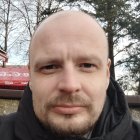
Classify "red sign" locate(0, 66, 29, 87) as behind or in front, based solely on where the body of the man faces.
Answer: behind

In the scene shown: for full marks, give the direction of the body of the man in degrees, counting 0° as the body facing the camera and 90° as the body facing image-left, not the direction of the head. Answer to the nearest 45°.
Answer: approximately 0°

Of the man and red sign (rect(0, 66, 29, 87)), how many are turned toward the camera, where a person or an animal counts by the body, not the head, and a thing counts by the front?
2

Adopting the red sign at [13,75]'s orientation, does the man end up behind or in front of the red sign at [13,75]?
in front
